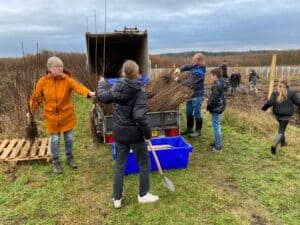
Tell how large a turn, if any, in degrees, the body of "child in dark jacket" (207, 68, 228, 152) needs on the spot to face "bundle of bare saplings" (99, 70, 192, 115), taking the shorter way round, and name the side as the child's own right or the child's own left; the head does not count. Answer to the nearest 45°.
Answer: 0° — they already face it

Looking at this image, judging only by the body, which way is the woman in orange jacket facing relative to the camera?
toward the camera

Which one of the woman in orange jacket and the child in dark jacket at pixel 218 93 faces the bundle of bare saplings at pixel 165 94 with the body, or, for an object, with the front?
the child in dark jacket

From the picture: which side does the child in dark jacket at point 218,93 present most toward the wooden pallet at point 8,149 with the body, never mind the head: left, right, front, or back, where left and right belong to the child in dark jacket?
front

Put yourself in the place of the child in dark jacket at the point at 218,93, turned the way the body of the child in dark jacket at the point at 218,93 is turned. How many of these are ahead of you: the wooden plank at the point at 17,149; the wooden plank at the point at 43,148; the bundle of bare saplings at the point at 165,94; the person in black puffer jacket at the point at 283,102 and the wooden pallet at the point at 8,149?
4

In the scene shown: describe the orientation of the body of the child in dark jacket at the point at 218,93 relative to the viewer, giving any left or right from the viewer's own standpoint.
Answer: facing to the left of the viewer

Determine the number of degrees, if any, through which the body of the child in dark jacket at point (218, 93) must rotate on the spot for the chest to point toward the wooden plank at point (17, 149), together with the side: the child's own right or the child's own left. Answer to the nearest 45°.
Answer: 0° — they already face it

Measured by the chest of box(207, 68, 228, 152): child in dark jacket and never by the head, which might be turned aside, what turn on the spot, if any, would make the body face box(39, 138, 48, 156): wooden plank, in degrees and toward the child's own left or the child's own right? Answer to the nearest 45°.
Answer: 0° — they already face it

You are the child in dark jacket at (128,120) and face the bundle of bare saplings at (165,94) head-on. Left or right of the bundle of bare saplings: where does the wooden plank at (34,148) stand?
left

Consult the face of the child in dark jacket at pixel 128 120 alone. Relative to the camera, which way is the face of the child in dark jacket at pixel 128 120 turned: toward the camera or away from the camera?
away from the camera

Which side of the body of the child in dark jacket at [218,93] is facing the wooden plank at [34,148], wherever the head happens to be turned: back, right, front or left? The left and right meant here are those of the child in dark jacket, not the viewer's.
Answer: front
